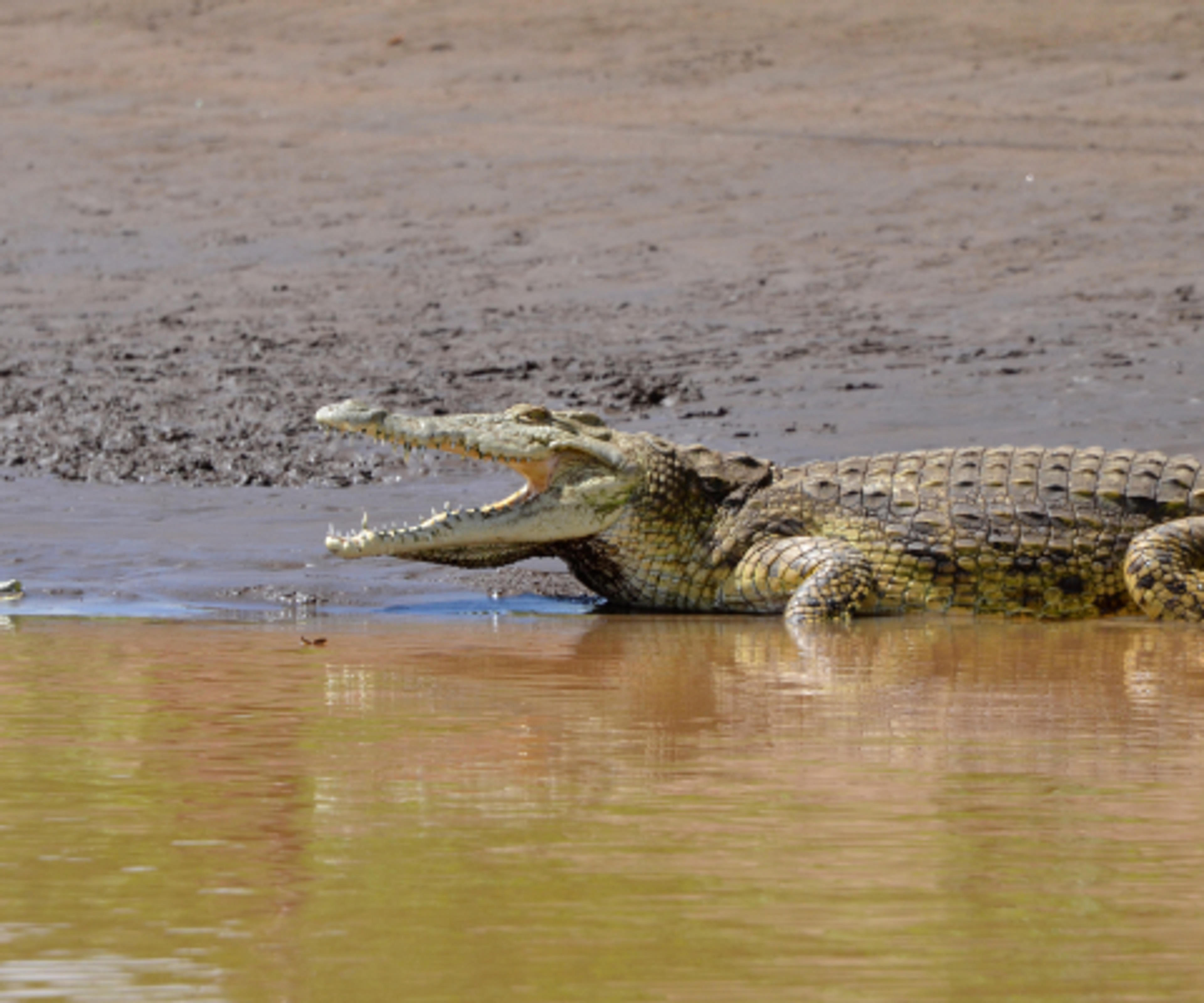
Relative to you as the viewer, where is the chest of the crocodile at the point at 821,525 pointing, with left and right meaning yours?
facing to the left of the viewer
